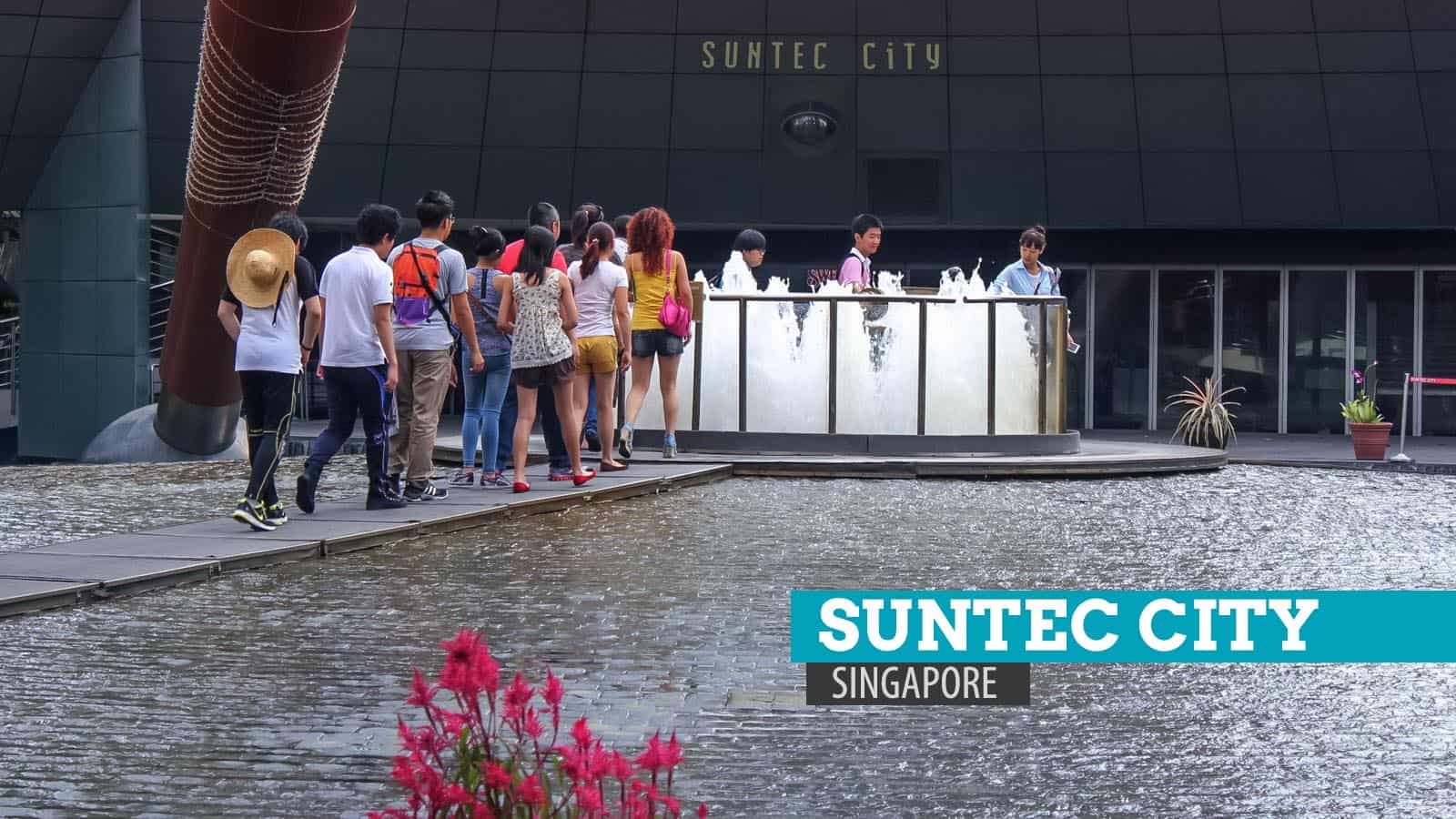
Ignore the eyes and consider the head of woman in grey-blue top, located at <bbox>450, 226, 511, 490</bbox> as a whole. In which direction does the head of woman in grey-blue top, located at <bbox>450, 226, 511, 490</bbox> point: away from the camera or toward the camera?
away from the camera

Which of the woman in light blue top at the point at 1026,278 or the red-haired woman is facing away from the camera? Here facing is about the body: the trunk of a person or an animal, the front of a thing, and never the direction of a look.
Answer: the red-haired woman

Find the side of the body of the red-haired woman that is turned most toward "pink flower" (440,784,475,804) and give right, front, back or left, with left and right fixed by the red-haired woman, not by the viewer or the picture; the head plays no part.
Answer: back

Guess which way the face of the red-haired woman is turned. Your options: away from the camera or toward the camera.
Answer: away from the camera

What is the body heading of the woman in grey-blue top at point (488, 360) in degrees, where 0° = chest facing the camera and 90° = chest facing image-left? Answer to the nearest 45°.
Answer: approximately 225°

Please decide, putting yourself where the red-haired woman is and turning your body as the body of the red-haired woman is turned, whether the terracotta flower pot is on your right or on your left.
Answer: on your right

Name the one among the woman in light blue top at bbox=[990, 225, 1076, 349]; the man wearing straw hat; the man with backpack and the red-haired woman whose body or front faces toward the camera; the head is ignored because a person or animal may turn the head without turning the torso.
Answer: the woman in light blue top

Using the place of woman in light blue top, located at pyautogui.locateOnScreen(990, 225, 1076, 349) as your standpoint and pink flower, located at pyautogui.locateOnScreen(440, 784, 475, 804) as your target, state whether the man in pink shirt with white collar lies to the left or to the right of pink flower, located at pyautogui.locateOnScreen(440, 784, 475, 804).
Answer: right

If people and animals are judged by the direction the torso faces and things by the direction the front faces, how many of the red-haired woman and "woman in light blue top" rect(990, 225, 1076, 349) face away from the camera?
1

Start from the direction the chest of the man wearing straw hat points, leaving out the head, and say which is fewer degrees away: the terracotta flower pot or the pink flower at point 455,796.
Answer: the terracotta flower pot

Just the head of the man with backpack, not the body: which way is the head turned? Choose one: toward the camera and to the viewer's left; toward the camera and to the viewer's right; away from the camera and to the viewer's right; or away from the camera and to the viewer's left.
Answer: away from the camera and to the viewer's right

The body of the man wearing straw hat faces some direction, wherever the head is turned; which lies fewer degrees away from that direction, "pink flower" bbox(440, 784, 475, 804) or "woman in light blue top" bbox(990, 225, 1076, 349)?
the woman in light blue top
